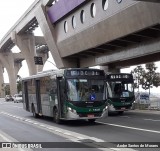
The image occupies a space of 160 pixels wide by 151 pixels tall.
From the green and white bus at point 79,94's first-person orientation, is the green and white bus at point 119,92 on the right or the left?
on its left

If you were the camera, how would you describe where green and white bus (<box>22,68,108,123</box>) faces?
facing the viewer and to the right of the viewer

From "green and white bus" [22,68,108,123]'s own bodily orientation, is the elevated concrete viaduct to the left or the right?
on its left
